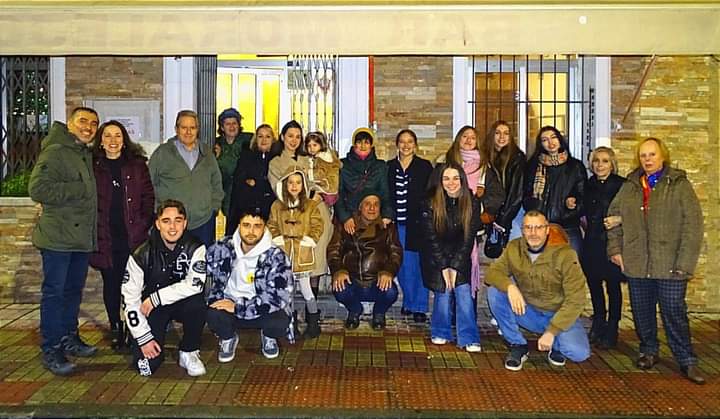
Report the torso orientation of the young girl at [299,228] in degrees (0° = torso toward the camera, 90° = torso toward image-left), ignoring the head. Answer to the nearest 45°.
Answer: approximately 0°

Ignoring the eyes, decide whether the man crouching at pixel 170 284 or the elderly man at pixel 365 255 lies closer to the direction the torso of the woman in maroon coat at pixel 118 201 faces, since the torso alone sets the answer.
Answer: the man crouching

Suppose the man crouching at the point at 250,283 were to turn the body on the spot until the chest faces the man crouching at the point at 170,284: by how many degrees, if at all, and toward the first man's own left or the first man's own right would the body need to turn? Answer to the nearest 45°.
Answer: approximately 90° to the first man's own right

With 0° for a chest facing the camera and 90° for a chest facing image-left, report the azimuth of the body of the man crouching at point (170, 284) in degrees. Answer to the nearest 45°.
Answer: approximately 0°

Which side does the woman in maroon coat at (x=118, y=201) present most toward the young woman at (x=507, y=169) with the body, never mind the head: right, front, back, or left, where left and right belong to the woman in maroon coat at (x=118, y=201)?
left

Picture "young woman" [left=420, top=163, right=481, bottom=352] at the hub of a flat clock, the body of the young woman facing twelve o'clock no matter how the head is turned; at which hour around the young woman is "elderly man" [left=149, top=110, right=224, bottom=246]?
The elderly man is roughly at 3 o'clock from the young woman.

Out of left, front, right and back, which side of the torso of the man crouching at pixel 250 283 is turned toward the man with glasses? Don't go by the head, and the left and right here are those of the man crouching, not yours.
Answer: left

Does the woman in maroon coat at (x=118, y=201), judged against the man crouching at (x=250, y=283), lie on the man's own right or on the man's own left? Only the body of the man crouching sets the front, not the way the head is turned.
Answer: on the man's own right
